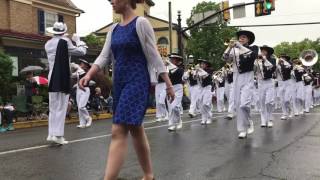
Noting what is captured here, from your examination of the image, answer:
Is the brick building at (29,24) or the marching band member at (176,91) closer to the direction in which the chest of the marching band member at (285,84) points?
the marching band member

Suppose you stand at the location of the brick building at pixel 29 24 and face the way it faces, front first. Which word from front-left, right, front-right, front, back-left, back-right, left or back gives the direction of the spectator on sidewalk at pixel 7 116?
front-right

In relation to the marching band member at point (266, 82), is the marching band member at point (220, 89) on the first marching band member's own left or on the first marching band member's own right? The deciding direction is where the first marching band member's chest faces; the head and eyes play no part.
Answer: on the first marching band member's own right

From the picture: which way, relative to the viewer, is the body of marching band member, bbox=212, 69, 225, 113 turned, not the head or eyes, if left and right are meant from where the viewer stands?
facing the viewer and to the left of the viewer

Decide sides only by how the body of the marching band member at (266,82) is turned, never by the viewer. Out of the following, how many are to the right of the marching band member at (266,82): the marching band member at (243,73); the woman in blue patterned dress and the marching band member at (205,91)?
1

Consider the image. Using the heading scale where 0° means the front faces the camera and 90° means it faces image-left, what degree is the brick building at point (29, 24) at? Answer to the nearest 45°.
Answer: approximately 315°

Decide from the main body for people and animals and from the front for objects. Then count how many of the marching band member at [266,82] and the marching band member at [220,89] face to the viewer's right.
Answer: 0

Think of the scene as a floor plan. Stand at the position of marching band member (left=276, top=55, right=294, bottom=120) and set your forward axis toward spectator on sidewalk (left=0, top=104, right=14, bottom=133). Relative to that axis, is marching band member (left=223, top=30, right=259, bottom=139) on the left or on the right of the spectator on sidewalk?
left

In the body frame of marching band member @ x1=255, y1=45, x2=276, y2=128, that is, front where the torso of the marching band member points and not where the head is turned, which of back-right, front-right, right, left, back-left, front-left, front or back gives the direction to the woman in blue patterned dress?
front-left
